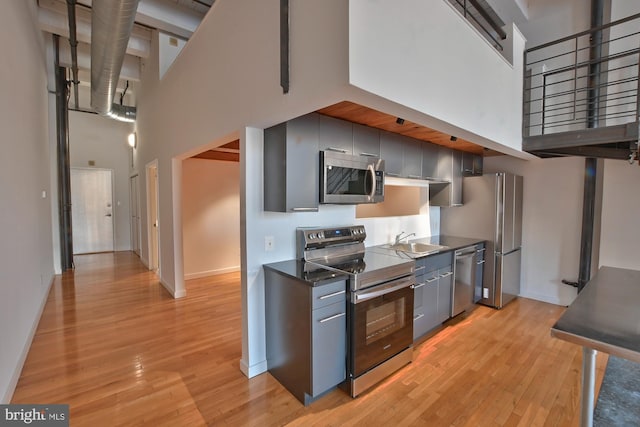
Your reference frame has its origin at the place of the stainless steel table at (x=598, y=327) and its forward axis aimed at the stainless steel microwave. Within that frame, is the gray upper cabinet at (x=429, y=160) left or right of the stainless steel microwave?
right

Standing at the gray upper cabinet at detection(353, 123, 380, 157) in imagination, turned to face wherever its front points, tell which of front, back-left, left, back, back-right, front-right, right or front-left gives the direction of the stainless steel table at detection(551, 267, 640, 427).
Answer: front

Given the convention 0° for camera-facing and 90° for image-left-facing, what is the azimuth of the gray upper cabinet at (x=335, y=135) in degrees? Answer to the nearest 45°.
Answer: approximately 315°

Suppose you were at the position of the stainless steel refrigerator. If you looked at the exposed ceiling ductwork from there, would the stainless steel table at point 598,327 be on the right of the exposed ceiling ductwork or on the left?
left

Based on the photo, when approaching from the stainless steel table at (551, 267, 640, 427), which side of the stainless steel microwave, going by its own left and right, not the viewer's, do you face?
front

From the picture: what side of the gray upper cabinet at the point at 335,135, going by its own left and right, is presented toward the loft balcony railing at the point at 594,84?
left

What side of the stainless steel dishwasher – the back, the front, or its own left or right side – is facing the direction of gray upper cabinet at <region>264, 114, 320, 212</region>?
right

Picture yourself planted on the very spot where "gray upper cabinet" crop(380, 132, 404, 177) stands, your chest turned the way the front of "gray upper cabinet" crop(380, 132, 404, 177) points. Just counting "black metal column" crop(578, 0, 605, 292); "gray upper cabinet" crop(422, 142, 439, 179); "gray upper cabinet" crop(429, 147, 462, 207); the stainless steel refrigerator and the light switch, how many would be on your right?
1

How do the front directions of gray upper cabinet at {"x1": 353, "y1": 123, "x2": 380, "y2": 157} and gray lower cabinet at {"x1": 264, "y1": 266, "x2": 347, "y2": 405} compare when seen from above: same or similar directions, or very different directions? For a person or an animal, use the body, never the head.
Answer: same or similar directions

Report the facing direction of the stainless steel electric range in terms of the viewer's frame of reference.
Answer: facing the viewer and to the right of the viewer

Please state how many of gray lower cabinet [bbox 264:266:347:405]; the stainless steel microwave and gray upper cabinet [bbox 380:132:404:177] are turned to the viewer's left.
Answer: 0

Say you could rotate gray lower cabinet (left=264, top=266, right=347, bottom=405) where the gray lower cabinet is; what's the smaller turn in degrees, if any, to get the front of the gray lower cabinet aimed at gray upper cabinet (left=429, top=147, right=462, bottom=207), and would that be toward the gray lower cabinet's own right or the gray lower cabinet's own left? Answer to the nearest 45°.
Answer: approximately 90° to the gray lower cabinet's own left

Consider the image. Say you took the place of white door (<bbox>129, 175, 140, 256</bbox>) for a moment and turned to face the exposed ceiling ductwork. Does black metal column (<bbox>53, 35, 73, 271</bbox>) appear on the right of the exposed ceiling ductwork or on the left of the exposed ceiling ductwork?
right
